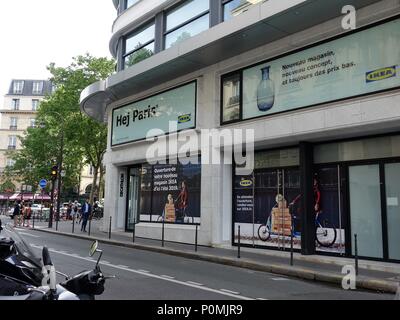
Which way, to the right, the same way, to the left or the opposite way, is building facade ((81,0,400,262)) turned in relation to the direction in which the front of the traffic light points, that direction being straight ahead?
to the right

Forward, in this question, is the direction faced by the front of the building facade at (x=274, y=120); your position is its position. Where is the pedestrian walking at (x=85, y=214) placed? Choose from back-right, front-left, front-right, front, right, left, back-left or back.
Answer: right

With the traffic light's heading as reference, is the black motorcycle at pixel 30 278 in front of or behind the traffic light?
in front

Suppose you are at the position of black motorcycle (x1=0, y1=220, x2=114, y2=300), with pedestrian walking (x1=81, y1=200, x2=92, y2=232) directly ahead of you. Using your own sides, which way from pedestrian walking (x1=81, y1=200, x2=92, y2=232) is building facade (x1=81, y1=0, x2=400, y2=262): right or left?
right

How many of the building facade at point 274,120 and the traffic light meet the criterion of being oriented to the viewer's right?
0

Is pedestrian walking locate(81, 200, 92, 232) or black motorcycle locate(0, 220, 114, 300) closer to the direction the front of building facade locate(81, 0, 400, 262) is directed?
the black motorcycle

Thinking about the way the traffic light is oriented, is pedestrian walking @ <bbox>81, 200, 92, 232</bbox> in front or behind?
in front

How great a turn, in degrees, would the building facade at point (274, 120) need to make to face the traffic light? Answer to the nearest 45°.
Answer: approximately 90° to its right

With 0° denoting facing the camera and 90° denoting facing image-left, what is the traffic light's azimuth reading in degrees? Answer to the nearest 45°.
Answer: approximately 0°

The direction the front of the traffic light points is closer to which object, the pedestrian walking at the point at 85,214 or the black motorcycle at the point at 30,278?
the black motorcycle

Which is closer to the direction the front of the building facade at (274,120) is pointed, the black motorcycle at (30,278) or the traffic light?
the black motorcycle

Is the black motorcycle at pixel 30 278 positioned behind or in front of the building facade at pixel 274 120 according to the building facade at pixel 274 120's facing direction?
in front

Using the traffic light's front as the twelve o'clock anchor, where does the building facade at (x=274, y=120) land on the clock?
The building facade is roughly at 11 o'clock from the traffic light.
